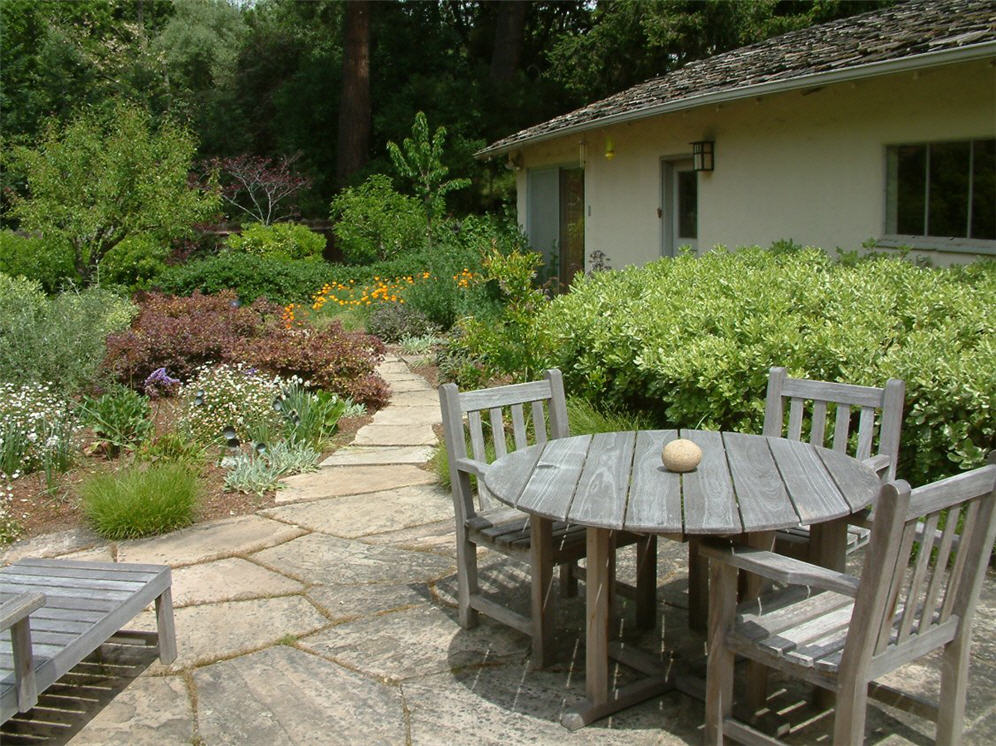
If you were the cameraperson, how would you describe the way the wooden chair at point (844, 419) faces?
facing the viewer and to the left of the viewer

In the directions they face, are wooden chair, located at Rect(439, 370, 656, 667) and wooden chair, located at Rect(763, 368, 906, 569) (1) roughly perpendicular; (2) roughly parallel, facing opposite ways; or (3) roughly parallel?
roughly perpendicular

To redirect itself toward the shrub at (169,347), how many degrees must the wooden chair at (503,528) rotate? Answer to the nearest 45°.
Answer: approximately 180°

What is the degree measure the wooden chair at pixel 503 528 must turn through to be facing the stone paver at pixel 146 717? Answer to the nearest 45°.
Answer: approximately 90° to its right

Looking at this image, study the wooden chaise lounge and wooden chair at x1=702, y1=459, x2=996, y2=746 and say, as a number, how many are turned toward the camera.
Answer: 0

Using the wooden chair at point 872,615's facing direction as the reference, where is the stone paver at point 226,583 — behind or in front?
in front

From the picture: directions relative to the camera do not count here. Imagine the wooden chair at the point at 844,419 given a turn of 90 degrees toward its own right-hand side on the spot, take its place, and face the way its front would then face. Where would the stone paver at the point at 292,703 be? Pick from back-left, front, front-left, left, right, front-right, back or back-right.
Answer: left

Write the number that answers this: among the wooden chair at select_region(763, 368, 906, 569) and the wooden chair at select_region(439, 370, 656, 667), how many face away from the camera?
0

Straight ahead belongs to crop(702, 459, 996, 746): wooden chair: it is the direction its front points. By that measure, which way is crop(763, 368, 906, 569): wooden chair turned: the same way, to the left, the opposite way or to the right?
to the left

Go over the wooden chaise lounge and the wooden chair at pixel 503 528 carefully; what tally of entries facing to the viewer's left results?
0

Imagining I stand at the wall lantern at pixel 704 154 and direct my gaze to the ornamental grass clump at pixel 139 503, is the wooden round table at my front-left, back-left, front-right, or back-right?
front-left

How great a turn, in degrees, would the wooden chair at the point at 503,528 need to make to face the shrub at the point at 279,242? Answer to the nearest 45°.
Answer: approximately 135° to its left

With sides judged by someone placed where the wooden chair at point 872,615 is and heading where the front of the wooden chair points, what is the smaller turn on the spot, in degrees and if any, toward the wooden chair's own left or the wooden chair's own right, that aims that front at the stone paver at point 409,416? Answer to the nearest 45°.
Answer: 0° — it already faces it

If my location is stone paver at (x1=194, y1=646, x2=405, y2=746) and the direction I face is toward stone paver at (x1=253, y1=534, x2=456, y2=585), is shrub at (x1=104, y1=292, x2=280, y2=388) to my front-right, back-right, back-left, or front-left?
front-left

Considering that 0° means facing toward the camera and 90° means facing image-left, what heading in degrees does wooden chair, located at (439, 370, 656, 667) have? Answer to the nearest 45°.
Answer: approximately 315°
